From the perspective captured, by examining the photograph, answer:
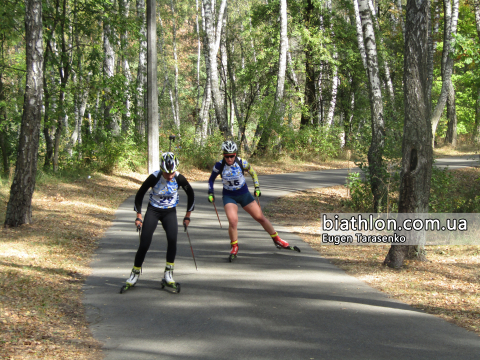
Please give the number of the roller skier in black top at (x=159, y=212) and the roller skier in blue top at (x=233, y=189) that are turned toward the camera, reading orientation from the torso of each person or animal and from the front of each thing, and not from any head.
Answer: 2

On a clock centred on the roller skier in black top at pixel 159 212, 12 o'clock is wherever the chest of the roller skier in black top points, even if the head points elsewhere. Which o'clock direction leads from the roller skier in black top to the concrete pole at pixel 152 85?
The concrete pole is roughly at 6 o'clock from the roller skier in black top.

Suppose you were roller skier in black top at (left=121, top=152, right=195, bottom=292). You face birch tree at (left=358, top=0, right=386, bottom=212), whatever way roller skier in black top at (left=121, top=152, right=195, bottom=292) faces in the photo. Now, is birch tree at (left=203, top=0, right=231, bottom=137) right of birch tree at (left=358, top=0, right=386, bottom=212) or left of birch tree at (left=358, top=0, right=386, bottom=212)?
left

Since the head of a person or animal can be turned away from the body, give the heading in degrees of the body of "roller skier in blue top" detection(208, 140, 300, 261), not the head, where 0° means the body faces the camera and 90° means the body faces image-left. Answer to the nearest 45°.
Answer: approximately 0°
